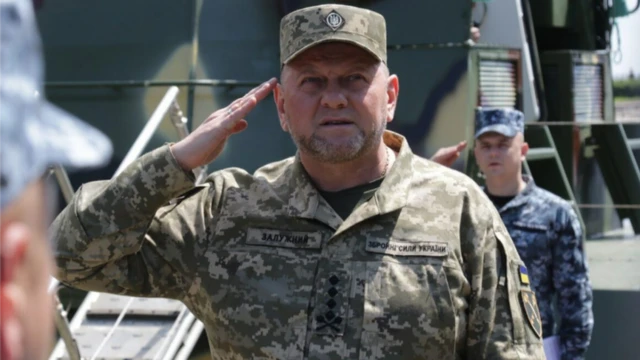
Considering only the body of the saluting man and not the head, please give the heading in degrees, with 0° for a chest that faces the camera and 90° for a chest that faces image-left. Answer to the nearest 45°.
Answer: approximately 0°

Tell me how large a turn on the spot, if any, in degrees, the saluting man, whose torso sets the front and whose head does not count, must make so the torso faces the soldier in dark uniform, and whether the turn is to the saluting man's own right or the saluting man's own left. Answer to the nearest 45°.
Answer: approximately 135° to the saluting man's own left

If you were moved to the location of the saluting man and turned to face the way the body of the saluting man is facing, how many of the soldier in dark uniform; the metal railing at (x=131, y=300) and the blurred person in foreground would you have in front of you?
1

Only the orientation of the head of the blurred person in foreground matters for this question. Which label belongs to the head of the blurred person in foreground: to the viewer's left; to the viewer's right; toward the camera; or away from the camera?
to the viewer's right

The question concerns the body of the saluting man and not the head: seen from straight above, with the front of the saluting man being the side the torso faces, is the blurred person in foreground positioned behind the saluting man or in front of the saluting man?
in front

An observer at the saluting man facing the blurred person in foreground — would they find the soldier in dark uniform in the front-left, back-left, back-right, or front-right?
back-left

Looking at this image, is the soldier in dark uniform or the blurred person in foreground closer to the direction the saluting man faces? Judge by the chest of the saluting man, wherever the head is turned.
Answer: the blurred person in foreground

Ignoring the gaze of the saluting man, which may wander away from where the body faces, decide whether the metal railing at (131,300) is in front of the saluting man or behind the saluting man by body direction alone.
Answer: behind

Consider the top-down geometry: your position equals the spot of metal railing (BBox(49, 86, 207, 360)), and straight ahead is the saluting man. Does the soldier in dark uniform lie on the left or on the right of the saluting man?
left

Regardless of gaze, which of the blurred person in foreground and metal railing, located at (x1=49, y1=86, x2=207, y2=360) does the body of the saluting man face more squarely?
the blurred person in foreground
